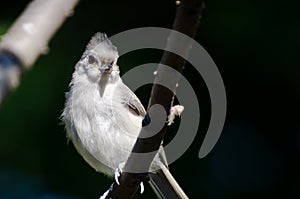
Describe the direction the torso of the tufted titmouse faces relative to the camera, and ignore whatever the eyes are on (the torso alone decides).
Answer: toward the camera

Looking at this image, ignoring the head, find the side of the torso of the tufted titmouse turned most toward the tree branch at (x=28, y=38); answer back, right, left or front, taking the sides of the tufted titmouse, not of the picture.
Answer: front
